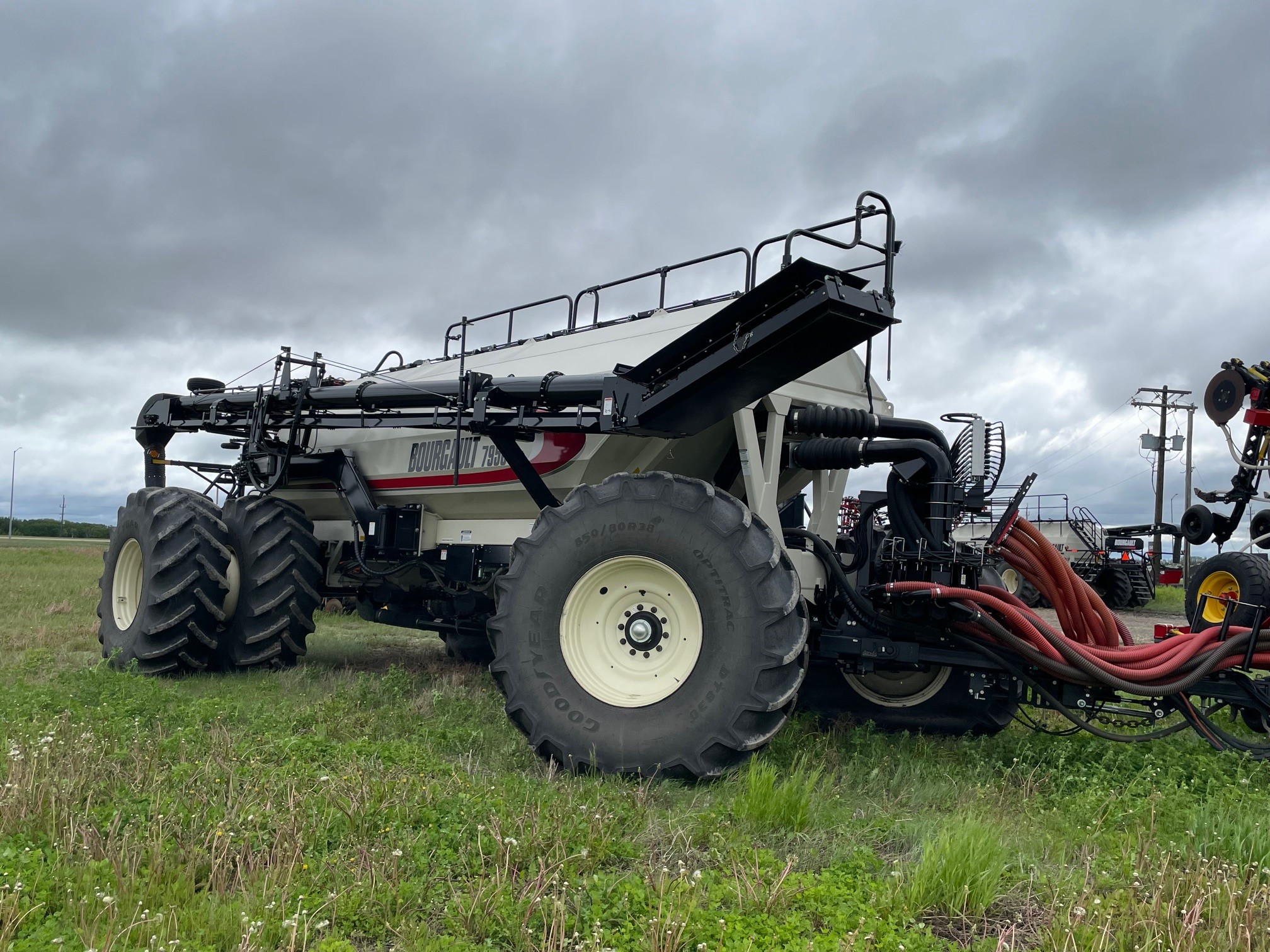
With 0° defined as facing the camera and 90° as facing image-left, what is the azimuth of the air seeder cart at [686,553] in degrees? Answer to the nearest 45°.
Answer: approximately 315°
